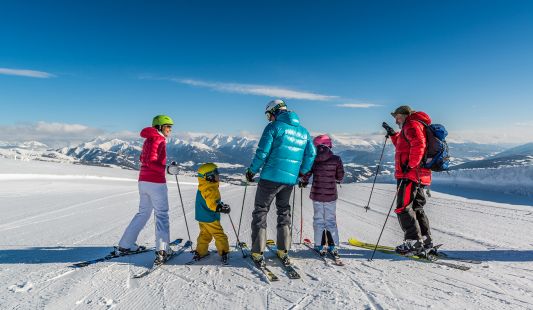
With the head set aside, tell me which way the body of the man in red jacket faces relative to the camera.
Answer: to the viewer's left

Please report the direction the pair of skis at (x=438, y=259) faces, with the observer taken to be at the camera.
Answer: facing away from the viewer and to the left of the viewer

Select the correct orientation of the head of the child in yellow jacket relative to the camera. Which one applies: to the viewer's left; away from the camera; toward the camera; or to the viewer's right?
to the viewer's right

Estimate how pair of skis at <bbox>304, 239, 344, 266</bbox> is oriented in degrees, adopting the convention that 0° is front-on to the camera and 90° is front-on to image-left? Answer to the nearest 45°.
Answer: approximately 135°

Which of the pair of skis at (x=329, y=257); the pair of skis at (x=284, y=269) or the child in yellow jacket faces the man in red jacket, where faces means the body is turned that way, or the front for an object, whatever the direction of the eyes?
the child in yellow jacket

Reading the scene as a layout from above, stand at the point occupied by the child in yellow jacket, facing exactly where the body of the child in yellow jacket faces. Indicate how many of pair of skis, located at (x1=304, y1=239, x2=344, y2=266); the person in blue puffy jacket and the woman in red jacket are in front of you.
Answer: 2

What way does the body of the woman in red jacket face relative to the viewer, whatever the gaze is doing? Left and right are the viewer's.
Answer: facing away from the viewer and to the right of the viewer

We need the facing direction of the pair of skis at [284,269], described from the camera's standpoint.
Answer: facing away from the viewer and to the left of the viewer
